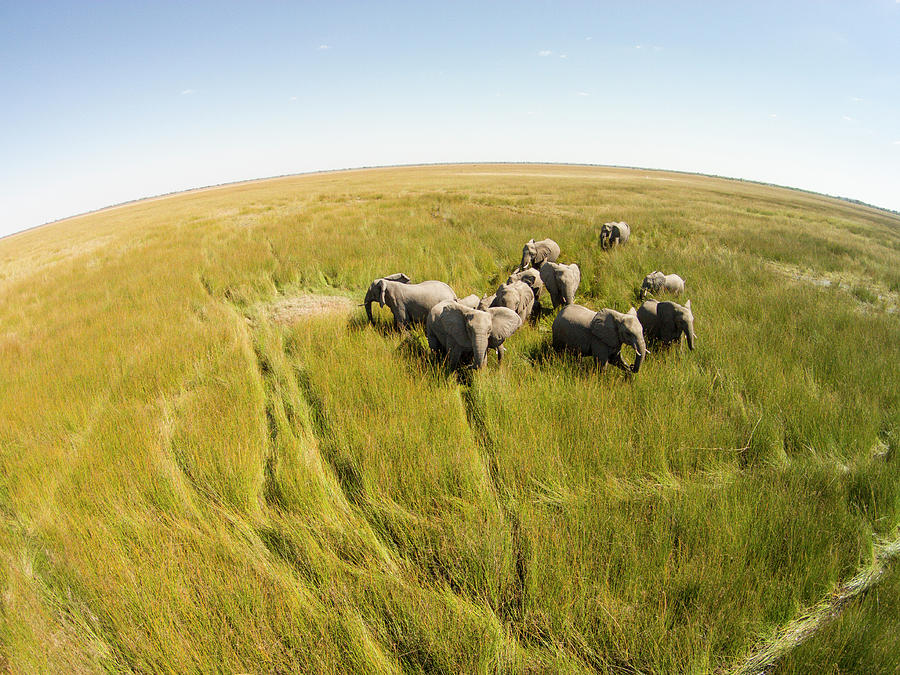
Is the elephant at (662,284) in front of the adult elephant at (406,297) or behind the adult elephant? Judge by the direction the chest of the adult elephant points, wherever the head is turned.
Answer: behind

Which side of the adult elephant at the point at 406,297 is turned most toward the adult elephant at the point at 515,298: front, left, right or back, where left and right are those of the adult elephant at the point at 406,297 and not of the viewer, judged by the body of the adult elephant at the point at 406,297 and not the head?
back

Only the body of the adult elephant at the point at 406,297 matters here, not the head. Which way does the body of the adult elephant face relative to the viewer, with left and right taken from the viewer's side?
facing to the left of the viewer

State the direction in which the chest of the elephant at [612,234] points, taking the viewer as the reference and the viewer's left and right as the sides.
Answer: facing the viewer and to the left of the viewer

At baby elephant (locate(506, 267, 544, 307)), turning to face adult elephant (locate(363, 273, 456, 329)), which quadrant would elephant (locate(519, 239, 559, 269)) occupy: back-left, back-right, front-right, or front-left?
back-right
